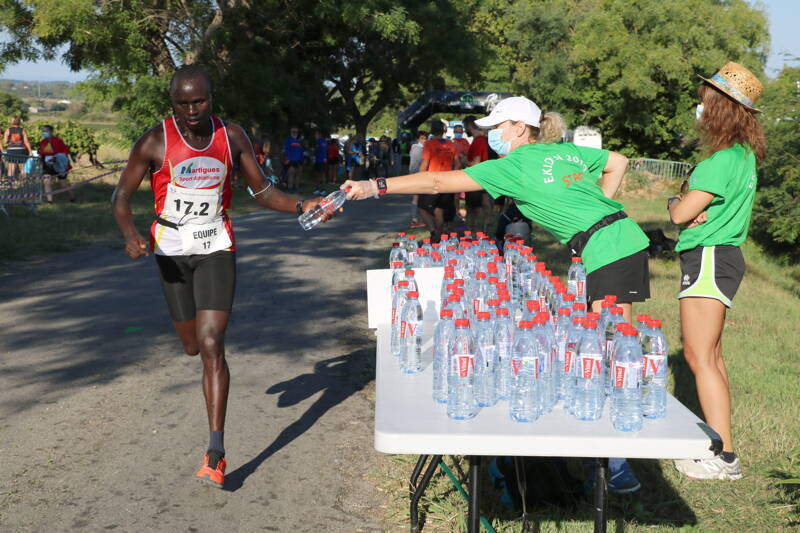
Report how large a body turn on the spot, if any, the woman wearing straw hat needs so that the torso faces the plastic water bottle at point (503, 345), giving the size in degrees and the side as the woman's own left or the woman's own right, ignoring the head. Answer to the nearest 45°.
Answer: approximately 45° to the woman's own left

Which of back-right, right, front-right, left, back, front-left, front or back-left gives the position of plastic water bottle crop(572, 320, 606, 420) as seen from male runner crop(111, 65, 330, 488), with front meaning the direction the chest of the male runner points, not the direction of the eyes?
front-left

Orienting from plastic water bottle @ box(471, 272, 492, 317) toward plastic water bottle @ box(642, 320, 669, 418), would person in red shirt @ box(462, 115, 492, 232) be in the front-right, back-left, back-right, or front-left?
back-left

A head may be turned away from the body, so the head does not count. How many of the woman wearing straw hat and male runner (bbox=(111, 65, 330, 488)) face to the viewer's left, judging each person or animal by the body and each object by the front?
1

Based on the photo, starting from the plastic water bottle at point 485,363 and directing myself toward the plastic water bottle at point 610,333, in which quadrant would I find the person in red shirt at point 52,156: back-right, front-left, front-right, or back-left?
back-left

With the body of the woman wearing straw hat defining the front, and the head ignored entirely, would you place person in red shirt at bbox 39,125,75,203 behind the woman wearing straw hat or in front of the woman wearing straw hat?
in front

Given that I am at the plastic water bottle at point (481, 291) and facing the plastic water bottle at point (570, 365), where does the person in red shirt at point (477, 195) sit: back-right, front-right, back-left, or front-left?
back-left

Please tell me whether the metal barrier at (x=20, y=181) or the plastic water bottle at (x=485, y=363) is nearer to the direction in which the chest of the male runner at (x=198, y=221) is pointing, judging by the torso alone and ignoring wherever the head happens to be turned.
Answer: the plastic water bottle

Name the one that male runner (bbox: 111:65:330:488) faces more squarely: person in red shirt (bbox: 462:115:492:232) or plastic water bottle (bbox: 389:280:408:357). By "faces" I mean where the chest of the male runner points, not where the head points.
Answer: the plastic water bottle

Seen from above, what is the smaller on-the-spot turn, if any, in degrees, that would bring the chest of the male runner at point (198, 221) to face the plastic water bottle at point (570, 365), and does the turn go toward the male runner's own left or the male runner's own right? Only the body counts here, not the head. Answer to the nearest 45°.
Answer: approximately 45° to the male runner's own left

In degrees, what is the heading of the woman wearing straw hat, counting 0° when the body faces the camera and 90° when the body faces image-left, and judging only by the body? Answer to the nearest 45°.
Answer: approximately 90°
